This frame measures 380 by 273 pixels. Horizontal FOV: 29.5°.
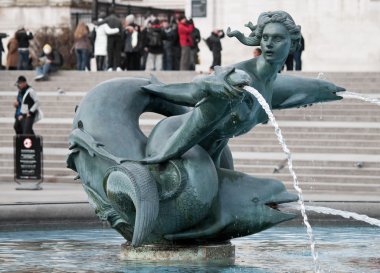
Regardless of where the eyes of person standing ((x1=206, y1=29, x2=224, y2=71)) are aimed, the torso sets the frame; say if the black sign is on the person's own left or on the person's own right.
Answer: on the person's own right

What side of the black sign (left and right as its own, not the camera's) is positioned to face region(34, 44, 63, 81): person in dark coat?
back

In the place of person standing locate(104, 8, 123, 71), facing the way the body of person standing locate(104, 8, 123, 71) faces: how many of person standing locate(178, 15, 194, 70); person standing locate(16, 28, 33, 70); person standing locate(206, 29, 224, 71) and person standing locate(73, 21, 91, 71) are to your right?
2
